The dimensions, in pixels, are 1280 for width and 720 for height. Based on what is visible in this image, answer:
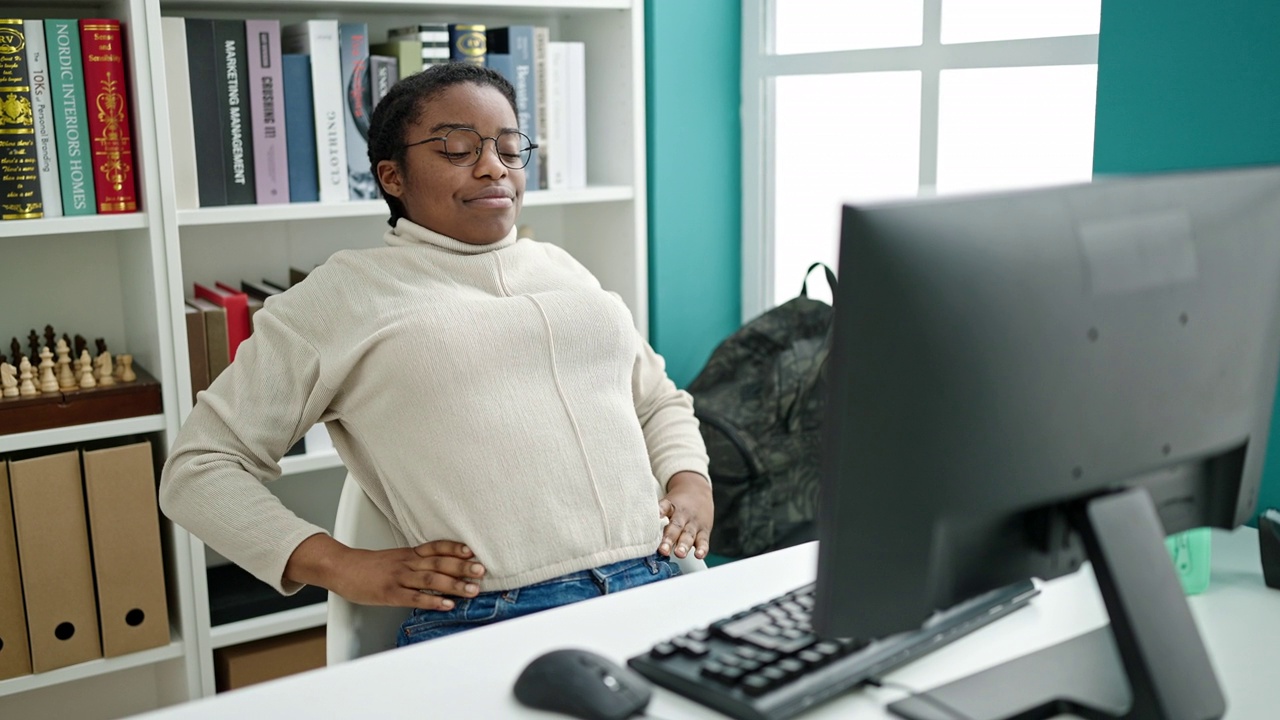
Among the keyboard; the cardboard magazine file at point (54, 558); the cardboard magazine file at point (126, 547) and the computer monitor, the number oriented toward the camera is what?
2

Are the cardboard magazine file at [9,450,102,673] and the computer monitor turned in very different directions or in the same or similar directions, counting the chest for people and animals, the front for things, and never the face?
very different directions

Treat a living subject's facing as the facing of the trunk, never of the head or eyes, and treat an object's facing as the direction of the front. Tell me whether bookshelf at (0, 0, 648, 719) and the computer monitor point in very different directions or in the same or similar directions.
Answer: very different directions

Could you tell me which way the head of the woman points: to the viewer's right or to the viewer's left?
to the viewer's right

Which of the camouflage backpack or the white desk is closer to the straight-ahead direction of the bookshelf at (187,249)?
the white desk

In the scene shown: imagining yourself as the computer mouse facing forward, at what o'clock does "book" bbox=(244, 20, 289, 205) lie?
The book is roughly at 7 o'clock from the computer mouse.

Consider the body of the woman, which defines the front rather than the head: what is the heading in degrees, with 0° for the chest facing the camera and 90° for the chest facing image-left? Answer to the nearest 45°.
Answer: approximately 315°

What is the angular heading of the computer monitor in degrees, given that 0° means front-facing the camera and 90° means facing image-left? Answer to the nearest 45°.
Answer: approximately 135°

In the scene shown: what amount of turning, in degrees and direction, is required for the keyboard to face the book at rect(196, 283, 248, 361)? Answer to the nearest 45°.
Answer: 0° — it already faces it
